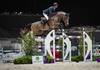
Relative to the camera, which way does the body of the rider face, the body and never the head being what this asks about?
to the viewer's right

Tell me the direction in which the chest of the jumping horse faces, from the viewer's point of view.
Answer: to the viewer's right
